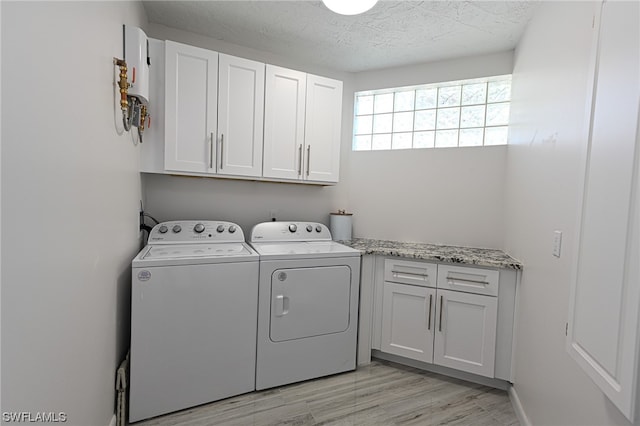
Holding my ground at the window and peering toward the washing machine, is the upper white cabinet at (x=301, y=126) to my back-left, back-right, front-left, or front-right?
front-right

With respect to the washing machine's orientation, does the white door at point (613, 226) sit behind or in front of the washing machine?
in front

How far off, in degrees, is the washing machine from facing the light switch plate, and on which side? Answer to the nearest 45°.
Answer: approximately 45° to its left

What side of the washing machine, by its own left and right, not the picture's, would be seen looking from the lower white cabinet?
left

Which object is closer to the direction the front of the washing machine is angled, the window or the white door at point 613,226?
the white door

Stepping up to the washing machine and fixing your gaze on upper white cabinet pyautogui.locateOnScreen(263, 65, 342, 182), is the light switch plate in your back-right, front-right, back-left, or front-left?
front-right

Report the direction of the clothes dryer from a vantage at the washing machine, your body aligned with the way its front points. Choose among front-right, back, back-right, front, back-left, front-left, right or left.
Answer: left

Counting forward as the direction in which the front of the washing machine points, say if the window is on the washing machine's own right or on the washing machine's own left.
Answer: on the washing machine's own left

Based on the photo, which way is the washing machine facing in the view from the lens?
facing the viewer

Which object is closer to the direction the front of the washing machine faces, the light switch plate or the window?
the light switch plate
